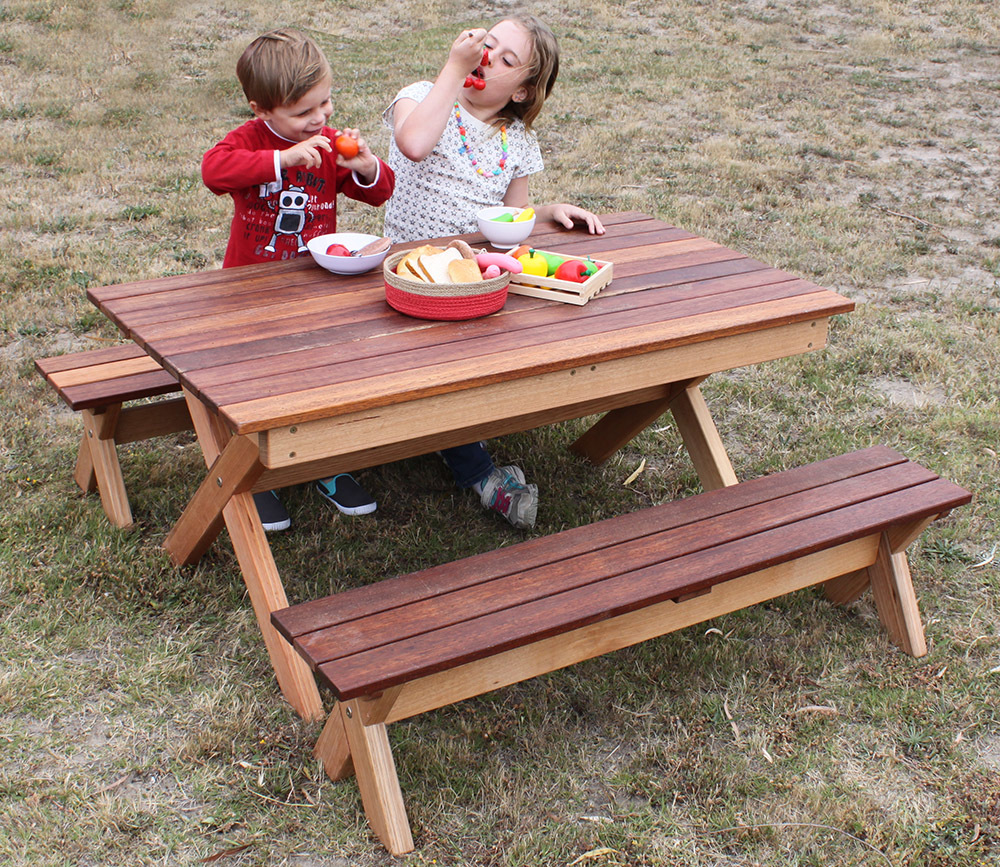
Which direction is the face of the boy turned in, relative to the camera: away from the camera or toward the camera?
toward the camera

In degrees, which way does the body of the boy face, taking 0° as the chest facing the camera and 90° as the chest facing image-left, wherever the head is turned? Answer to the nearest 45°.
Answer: approximately 315°

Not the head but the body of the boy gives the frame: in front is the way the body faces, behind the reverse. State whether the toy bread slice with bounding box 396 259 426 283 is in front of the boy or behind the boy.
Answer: in front

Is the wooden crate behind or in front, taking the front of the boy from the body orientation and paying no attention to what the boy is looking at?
in front

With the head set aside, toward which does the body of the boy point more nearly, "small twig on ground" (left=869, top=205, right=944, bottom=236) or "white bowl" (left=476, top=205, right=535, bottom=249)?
the white bowl
